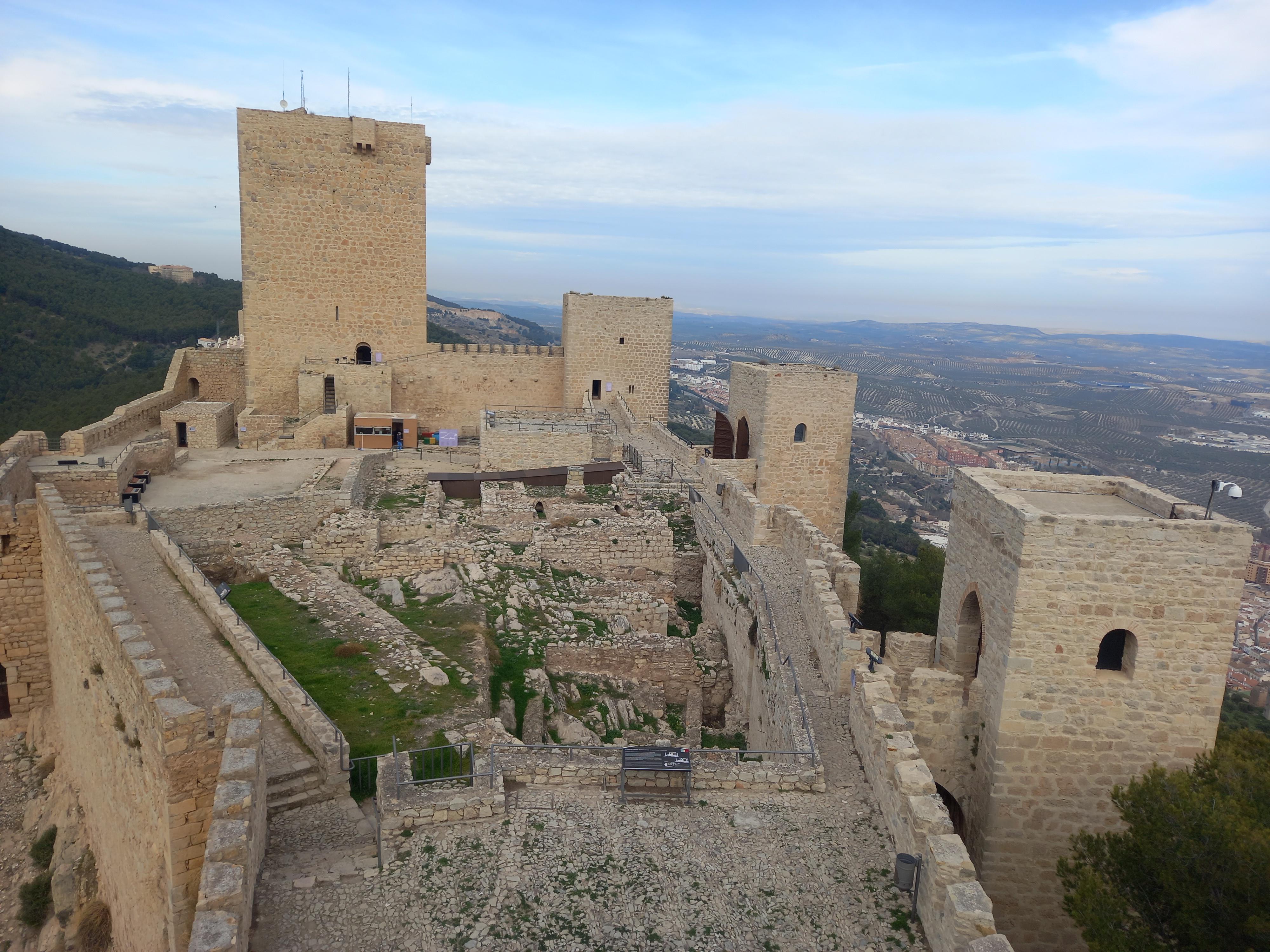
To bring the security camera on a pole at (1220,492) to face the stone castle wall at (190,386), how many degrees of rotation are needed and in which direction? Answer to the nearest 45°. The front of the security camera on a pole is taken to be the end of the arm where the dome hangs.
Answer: approximately 180°

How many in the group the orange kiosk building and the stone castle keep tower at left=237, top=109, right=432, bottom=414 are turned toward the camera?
2

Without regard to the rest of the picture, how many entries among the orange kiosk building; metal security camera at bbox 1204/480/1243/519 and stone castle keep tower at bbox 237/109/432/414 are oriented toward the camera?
2

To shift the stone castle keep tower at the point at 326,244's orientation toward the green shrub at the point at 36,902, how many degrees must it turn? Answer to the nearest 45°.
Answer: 0° — it already faces it

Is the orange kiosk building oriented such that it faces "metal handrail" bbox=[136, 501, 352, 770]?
yes

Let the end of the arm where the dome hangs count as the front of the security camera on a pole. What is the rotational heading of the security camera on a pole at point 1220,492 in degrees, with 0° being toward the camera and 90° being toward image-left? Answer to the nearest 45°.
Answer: approximately 270°

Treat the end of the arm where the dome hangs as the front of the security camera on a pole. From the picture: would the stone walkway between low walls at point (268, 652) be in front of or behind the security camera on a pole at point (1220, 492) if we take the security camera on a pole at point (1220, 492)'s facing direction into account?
behind

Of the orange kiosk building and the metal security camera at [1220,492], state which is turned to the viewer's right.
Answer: the metal security camera

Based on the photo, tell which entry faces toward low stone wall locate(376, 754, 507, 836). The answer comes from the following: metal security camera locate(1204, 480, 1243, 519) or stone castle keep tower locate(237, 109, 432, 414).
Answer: the stone castle keep tower

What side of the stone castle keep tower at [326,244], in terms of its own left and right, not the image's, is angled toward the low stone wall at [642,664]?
front

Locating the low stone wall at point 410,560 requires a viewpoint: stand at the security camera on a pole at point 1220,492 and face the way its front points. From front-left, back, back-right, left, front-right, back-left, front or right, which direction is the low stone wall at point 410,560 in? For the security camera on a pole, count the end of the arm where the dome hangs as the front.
back

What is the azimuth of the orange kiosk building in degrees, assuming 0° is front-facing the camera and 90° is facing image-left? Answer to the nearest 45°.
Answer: approximately 0°

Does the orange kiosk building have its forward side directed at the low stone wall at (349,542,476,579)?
yes

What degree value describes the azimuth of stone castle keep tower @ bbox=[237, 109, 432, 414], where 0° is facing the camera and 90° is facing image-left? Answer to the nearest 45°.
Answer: approximately 0°

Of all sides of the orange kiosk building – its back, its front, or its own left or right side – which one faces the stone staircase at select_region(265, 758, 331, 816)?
front

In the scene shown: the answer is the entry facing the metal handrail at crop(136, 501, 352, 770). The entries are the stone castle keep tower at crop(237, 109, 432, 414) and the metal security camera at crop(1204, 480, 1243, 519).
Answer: the stone castle keep tower
